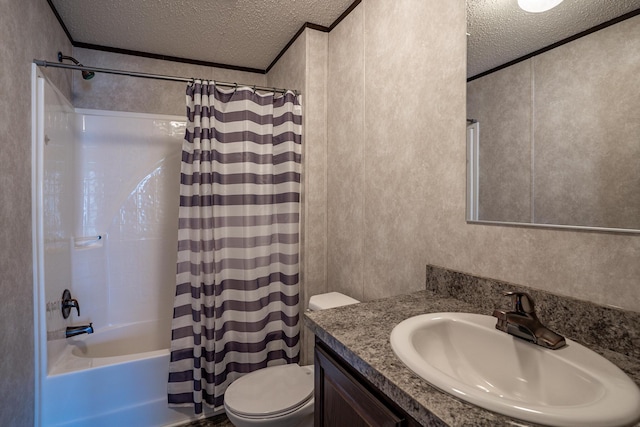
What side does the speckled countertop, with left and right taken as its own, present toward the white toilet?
right

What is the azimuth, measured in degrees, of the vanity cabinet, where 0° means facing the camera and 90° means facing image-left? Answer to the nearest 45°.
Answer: approximately 45°

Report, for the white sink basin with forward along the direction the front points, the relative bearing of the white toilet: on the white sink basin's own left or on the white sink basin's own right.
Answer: on the white sink basin's own right

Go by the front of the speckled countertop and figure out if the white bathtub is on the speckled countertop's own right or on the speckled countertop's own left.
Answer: on the speckled countertop's own right

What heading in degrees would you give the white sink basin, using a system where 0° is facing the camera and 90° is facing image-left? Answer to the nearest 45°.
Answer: approximately 45°
